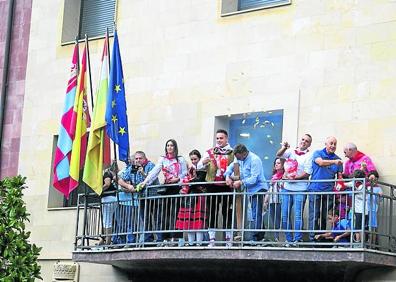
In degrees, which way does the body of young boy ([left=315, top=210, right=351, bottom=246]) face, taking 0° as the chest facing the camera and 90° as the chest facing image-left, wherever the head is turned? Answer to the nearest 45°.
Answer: approximately 45°

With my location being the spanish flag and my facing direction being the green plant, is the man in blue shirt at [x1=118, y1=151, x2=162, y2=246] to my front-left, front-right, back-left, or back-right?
back-left

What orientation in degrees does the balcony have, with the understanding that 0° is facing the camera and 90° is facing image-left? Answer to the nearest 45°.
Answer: approximately 0°

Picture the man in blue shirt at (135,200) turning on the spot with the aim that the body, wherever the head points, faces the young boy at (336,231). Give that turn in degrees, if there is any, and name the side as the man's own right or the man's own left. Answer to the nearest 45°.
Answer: approximately 45° to the man's own left

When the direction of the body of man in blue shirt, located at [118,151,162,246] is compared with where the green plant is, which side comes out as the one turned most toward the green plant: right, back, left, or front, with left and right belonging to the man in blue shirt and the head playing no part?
right

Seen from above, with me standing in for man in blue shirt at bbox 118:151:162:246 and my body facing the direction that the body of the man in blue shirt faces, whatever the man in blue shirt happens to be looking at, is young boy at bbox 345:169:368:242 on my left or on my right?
on my left

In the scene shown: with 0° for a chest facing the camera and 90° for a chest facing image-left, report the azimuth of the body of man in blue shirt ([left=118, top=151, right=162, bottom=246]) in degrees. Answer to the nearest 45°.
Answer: approximately 0°
